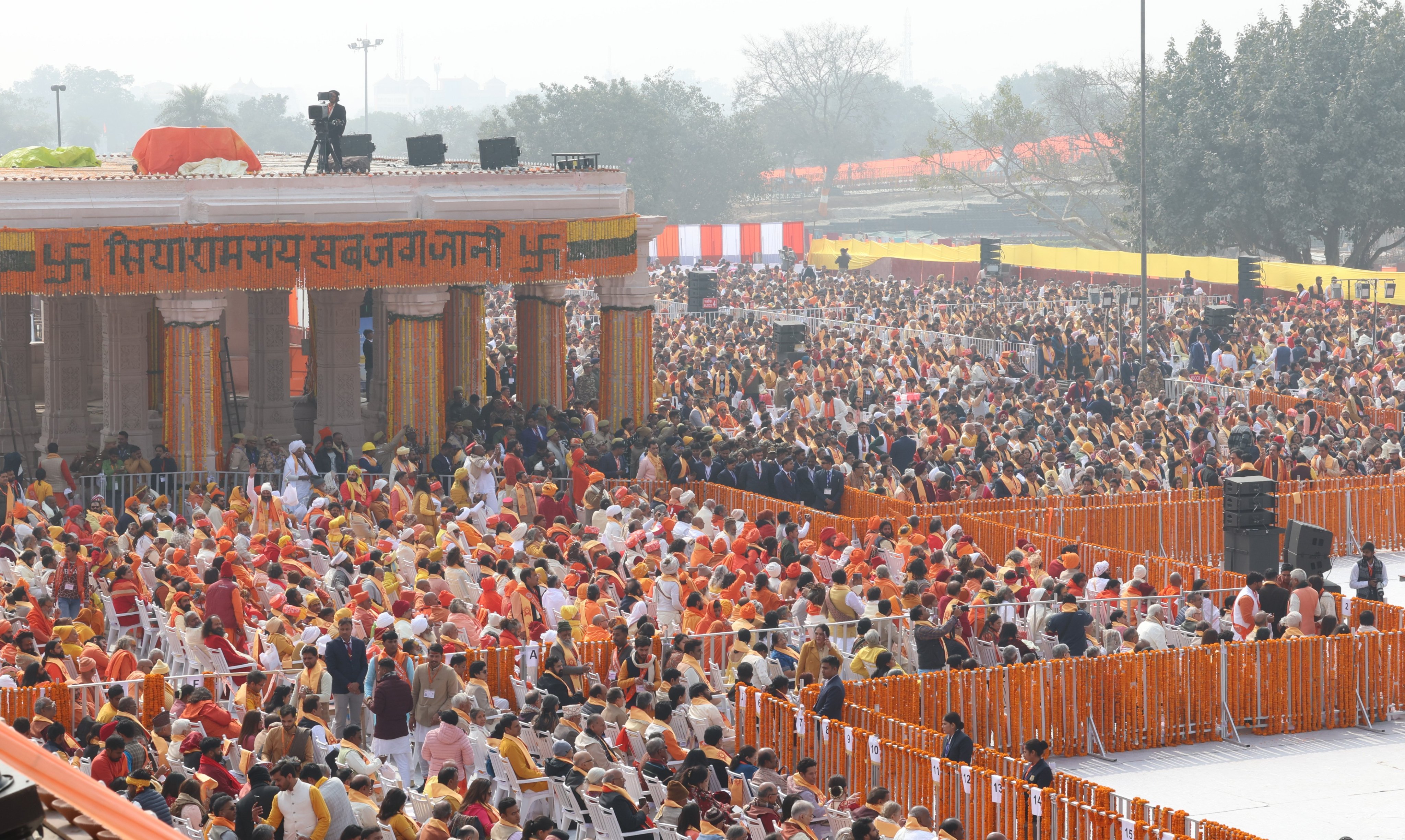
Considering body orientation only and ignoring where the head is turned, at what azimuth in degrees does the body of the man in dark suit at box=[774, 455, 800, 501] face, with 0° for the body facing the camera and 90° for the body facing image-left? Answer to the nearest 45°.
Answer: approximately 315°

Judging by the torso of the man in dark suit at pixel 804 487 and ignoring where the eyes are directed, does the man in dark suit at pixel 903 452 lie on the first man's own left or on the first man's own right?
on the first man's own left

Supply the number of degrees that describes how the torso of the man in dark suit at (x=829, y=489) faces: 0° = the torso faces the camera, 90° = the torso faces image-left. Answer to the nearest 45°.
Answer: approximately 0°

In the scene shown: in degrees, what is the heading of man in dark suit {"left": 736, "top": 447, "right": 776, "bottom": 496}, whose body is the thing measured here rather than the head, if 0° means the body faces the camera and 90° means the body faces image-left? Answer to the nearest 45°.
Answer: approximately 315°

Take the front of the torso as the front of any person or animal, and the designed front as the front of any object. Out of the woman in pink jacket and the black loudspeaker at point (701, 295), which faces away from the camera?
the woman in pink jacket

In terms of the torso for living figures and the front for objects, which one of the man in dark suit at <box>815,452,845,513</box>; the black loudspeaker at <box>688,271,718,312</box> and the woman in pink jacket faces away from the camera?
the woman in pink jacket

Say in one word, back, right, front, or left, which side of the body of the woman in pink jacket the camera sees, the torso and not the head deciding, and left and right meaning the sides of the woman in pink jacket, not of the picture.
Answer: back
